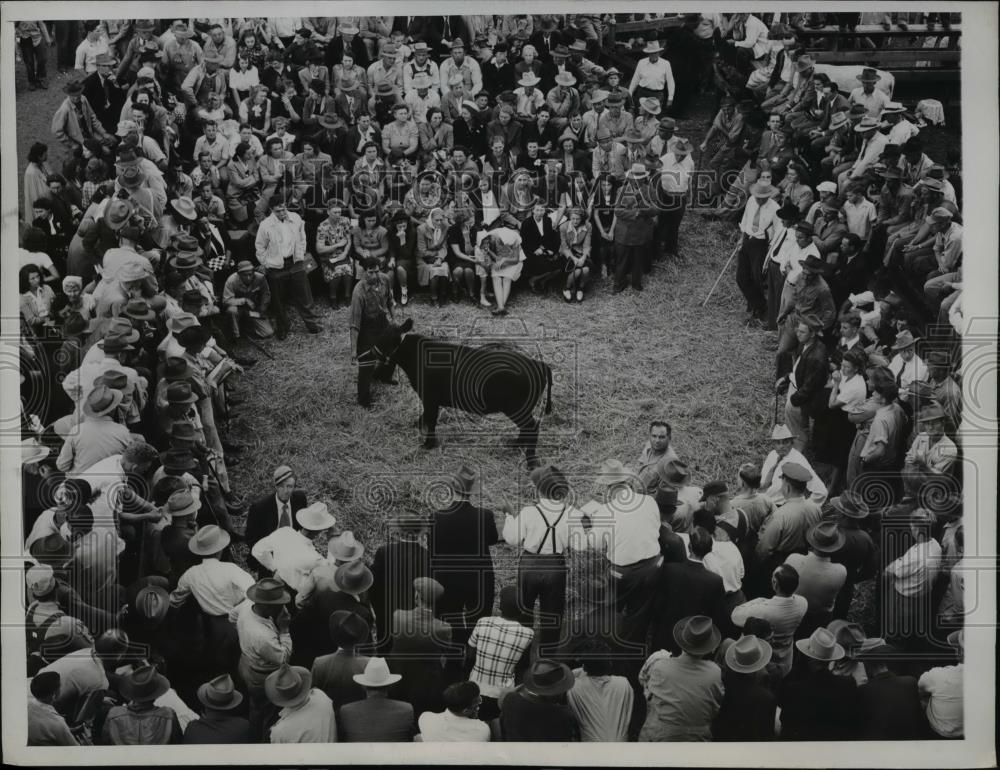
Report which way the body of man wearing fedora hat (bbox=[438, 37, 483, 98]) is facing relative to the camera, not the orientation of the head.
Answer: toward the camera

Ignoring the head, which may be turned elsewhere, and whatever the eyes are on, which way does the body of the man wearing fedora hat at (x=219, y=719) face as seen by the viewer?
away from the camera

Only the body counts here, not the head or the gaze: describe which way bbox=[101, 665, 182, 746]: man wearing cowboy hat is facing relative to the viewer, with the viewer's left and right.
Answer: facing away from the viewer

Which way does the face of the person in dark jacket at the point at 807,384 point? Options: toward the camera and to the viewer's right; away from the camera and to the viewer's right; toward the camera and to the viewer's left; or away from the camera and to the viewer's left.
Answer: toward the camera and to the viewer's left

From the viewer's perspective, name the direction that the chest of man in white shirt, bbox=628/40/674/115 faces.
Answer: toward the camera

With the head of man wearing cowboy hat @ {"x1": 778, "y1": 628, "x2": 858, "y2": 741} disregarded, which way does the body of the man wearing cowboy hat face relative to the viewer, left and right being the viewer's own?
facing away from the viewer

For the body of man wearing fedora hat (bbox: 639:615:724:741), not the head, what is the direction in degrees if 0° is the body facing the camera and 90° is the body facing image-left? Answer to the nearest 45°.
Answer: approximately 180°

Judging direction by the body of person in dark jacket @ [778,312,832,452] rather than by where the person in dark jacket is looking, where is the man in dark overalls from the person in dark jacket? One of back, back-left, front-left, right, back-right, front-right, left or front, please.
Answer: front

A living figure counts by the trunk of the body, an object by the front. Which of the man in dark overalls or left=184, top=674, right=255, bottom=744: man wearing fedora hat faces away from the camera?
the man wearing fedora hat

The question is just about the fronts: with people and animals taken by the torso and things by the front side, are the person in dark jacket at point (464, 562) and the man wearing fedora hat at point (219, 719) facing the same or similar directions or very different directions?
same or similar directions

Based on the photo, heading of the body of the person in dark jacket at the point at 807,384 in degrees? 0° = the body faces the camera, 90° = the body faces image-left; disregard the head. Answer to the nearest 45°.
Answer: approximately 90°

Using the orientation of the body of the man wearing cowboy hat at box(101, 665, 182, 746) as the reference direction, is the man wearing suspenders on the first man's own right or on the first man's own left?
on the first man's own right

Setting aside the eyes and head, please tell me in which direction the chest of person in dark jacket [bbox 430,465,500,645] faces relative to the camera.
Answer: away from the camera

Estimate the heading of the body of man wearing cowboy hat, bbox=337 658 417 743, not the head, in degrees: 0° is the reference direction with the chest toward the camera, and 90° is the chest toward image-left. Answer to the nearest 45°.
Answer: approximately 180°

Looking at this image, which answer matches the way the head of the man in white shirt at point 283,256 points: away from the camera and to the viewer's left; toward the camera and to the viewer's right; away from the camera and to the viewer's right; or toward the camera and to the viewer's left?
toward the camera and to the viewer's right

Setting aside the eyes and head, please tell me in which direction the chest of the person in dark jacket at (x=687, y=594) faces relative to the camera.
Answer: away from the camera

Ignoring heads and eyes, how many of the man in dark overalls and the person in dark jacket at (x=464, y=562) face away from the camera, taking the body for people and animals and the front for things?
1
